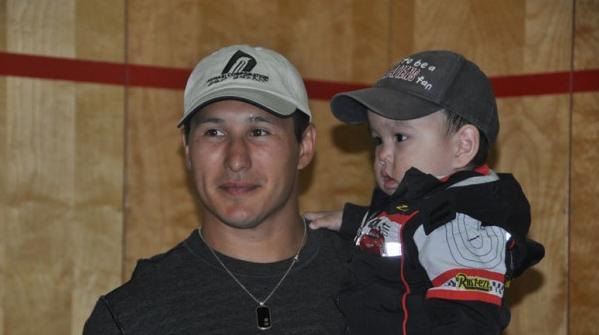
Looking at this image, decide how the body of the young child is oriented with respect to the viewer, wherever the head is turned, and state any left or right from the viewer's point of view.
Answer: facing the viewer and to the left of the viewer

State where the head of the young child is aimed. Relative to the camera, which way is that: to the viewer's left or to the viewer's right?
to the viewer's left
